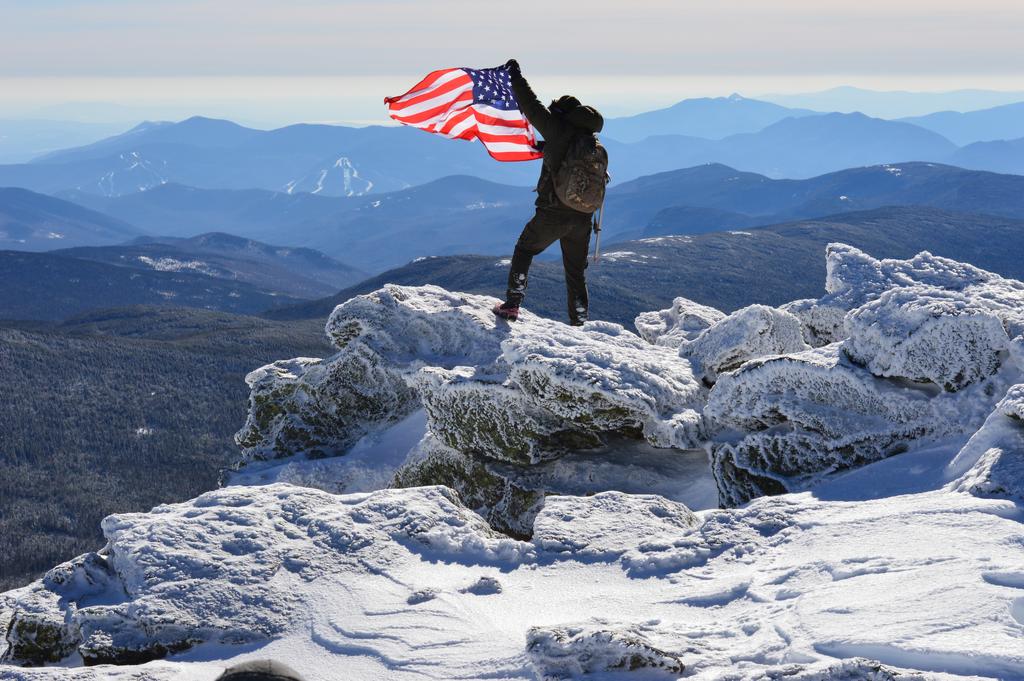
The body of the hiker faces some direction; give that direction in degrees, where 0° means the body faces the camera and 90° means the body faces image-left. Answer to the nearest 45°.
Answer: approximately 135°

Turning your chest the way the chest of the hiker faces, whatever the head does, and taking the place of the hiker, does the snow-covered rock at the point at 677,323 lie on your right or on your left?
on your right

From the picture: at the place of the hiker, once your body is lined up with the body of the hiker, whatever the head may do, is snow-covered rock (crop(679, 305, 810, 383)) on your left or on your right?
on your right

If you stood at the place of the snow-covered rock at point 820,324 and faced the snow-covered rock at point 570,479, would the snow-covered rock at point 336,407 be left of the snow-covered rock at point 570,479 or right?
right

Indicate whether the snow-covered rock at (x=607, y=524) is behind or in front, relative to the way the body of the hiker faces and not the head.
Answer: behind

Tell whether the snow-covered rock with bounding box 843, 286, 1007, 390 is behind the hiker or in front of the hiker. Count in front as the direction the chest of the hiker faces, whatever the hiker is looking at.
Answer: behind

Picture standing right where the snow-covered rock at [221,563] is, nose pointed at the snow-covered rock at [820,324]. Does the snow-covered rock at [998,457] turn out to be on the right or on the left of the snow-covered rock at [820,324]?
right
